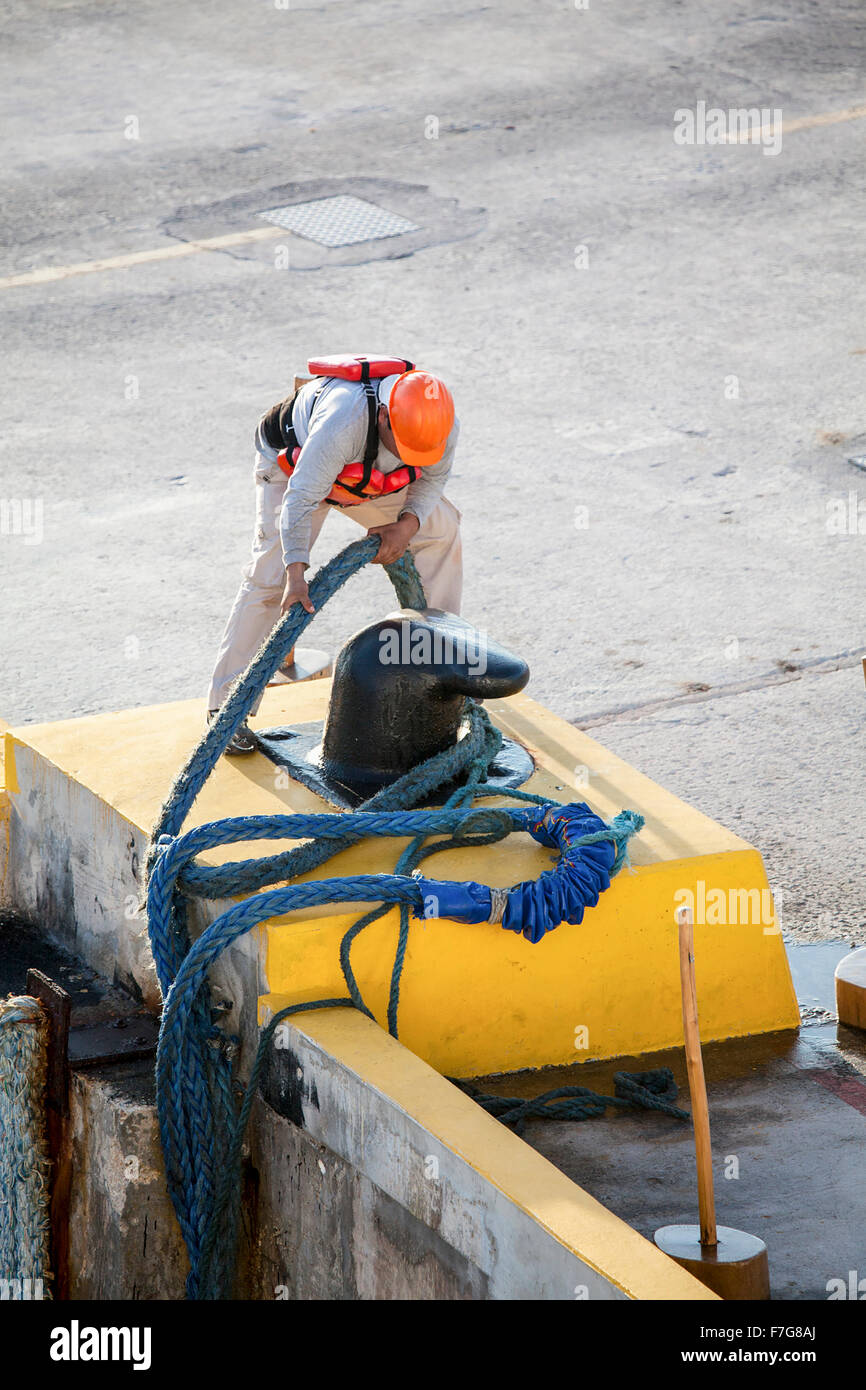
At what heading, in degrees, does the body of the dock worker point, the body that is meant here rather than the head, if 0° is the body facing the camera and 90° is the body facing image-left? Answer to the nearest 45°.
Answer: approximately 315°

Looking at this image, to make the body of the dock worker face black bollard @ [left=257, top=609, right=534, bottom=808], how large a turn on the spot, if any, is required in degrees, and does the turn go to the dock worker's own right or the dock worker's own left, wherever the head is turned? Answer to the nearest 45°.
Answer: approximately 45° to the dock worker's own right

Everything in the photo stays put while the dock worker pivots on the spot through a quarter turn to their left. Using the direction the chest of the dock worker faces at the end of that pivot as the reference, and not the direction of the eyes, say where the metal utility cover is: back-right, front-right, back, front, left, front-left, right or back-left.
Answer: front-left

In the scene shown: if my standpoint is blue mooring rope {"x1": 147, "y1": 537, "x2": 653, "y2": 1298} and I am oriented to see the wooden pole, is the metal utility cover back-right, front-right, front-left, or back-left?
back-left

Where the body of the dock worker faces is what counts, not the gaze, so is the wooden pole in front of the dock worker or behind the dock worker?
in front
